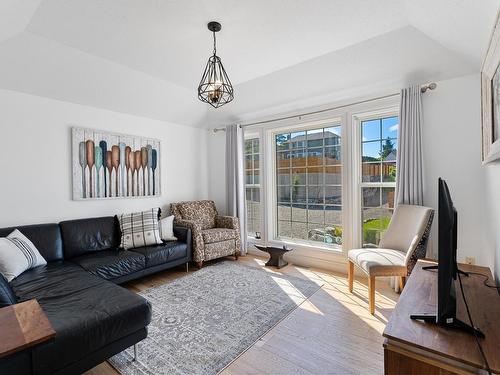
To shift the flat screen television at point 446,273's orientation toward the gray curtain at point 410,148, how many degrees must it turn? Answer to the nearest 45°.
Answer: approximately 90° to its right

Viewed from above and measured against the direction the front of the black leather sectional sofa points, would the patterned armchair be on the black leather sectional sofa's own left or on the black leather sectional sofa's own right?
on the black leather sectional sofa's own left

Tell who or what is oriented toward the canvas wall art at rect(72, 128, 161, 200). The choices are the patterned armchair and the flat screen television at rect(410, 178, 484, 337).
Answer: the flat screen television

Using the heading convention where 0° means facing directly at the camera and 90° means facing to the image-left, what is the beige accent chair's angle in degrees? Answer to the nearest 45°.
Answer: approximately 45°

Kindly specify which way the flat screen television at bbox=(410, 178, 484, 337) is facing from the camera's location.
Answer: facing to the left of the viewer

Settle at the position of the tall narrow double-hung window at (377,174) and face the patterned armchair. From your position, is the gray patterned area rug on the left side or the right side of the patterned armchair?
left

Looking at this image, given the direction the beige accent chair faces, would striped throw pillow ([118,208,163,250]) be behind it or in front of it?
in front

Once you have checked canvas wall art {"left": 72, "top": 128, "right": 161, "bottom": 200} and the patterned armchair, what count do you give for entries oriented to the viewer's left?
0

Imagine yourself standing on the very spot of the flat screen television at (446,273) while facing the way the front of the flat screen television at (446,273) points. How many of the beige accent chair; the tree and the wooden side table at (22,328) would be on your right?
2

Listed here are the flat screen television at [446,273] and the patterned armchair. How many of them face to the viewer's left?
1

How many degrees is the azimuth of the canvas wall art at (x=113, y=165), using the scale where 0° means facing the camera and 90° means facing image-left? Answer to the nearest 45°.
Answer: approximately 315°
